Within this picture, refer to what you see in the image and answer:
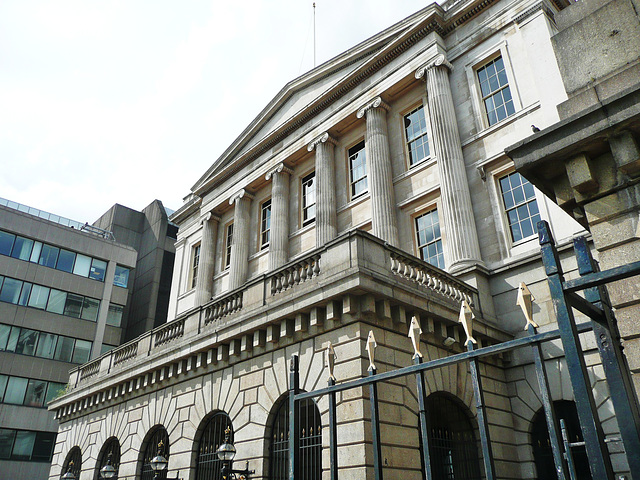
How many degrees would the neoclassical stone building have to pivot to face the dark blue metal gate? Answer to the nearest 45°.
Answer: approximately 45° to its left

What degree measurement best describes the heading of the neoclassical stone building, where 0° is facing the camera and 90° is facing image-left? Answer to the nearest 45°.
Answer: approximately 45°
